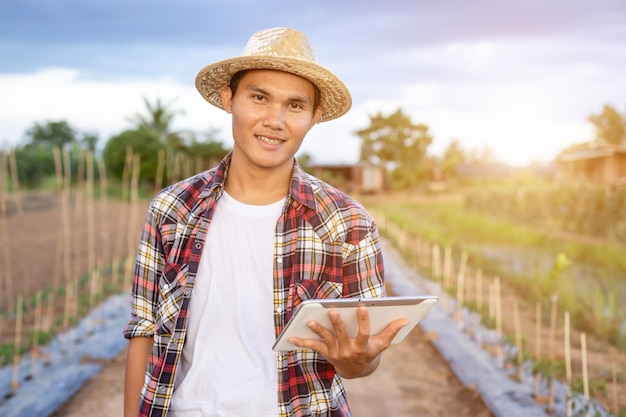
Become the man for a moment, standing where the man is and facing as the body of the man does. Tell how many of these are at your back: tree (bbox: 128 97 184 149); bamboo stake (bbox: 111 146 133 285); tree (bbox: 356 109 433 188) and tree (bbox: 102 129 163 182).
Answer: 4

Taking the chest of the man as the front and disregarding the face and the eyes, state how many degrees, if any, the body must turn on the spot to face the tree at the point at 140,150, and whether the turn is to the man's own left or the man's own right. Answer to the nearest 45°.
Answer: approximately 180°

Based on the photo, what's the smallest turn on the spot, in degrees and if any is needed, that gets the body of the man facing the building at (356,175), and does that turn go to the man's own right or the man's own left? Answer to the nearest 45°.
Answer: approximately 180°

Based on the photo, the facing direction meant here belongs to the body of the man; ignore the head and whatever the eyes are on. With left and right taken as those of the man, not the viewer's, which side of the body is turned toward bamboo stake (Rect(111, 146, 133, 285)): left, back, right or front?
back

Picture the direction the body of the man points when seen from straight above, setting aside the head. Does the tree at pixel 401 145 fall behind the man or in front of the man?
behind

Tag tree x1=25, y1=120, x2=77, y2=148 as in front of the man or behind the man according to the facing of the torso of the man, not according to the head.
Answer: behind

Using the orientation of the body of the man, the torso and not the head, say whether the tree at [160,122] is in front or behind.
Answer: behind

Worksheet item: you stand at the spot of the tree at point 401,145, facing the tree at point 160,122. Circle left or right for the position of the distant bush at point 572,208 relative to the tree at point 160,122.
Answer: left

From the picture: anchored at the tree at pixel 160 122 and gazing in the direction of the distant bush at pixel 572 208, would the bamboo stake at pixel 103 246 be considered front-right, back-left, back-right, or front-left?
front-right

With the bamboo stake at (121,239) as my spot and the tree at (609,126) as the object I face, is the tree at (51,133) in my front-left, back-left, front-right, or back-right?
front-left

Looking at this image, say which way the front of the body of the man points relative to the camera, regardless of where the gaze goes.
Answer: toward the camera

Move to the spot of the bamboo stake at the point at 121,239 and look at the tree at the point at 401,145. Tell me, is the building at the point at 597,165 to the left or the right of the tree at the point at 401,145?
right

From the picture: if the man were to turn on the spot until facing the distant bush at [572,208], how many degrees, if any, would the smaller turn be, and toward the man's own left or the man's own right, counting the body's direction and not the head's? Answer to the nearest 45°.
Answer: approximately 135° to the man's own left

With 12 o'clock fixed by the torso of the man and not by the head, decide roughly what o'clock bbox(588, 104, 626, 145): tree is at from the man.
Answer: The tree is roughly at 7 o'clock from the man.

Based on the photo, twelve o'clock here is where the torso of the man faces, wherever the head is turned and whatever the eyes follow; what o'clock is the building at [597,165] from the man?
The building is roughly at 7 o'clock from the man.

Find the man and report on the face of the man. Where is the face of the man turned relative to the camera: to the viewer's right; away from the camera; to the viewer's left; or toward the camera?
toward the camera
